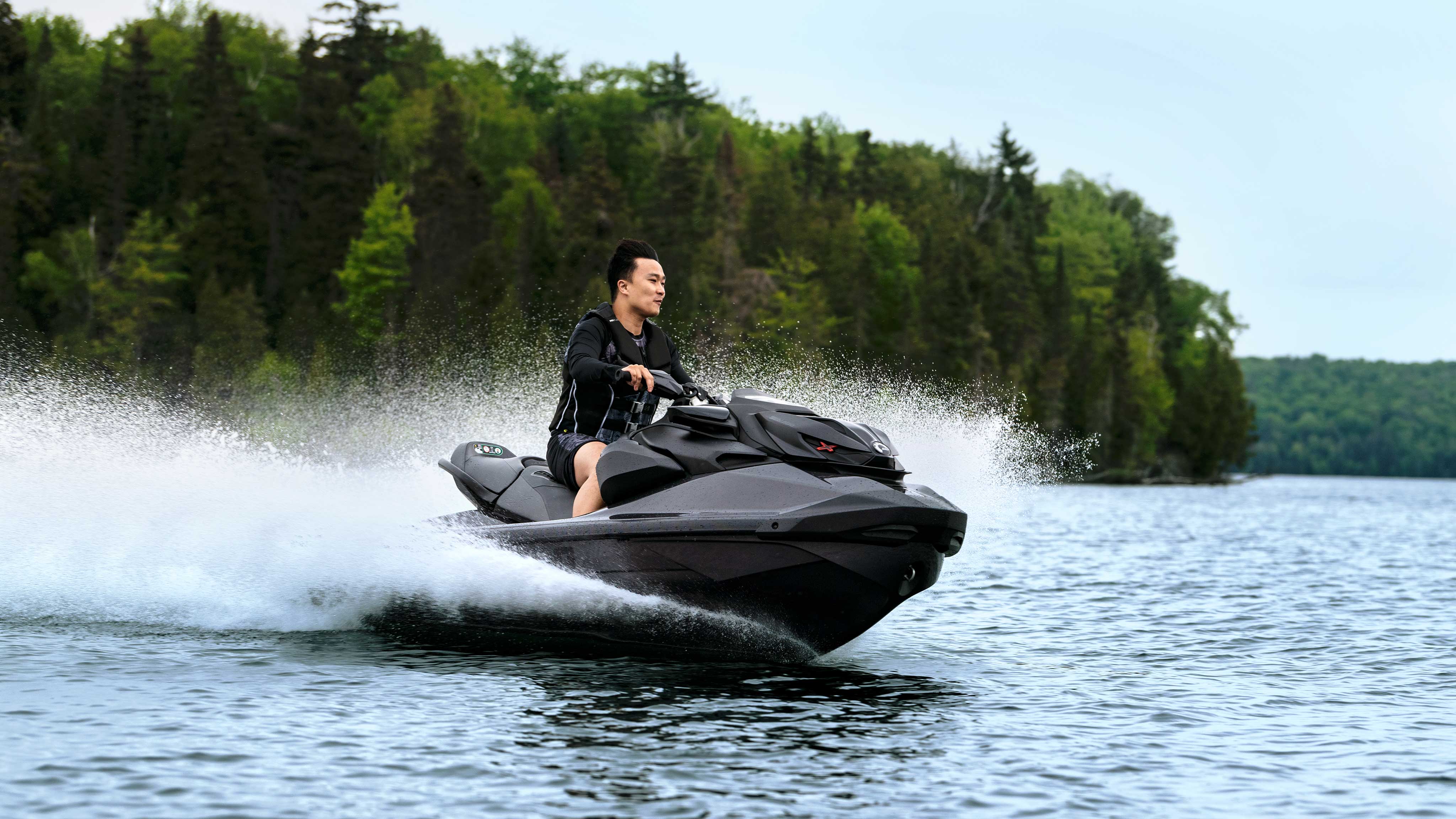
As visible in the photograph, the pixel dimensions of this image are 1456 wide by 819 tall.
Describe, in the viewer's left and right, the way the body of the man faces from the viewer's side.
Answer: facing the viewer and to the right of the viewer
